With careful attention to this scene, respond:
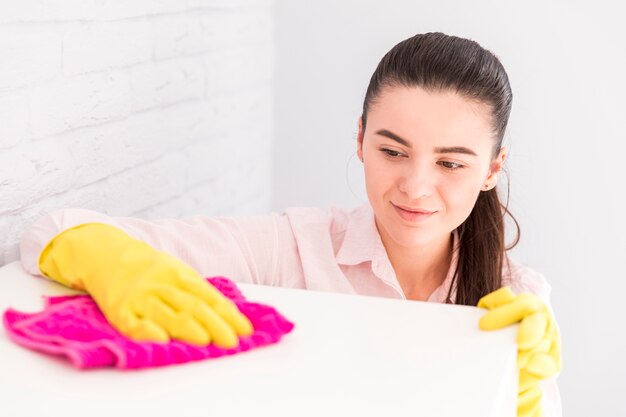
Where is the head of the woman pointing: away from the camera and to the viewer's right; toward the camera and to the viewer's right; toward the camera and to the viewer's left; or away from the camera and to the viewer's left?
toward the camera and to the viewer's left

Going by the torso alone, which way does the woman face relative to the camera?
toward the camera
